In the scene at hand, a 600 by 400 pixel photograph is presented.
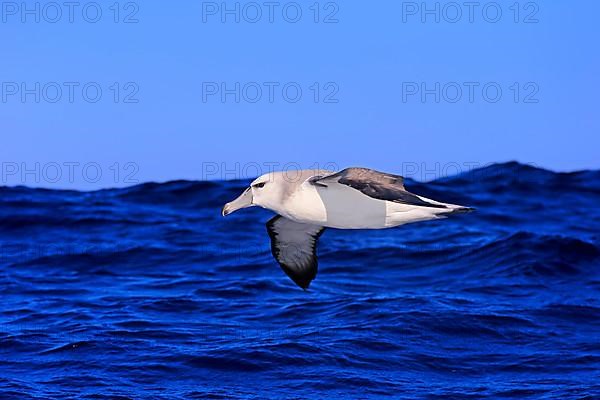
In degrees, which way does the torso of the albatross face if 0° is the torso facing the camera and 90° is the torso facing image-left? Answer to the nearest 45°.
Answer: approximately 90°
